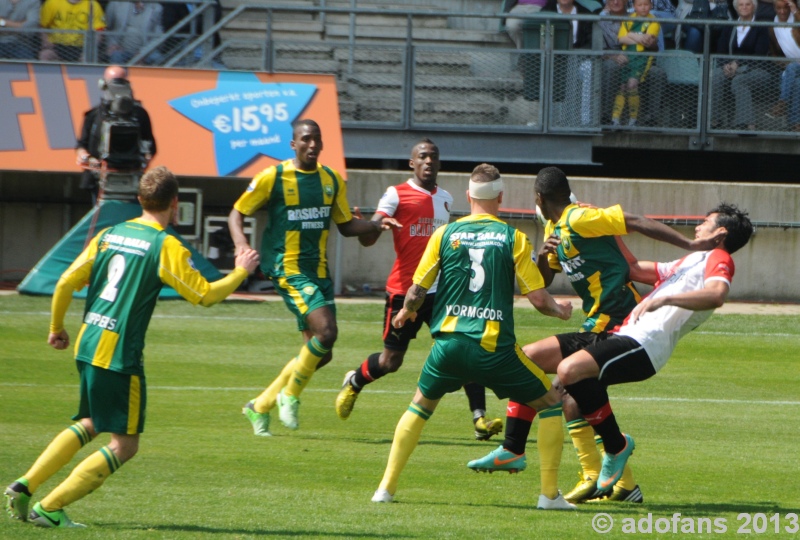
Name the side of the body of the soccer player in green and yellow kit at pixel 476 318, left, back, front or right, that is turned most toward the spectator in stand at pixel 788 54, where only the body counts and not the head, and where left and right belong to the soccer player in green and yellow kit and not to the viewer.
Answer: front

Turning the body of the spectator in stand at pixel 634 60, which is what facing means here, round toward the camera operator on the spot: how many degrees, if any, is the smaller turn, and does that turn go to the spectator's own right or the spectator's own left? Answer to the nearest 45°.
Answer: approximately 45° to the spectator's own right

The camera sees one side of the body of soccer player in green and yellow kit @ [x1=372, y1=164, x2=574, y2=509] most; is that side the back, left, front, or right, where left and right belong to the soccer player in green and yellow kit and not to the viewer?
back

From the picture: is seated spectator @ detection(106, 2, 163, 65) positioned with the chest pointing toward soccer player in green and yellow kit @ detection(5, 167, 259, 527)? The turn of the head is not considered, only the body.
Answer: yes

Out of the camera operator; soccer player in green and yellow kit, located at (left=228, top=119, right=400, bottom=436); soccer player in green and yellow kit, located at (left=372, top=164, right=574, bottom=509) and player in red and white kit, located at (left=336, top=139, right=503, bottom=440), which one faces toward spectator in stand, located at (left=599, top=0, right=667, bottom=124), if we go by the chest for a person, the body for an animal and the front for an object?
soccer player in green and yellow kit, located at (left=372, top=164, right=574, bottom=509)

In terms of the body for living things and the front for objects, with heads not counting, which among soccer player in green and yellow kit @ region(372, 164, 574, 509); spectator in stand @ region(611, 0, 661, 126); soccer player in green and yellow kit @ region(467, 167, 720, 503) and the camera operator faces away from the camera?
soccer player in green and yellow kit @ region(372, 164, 574, 509)

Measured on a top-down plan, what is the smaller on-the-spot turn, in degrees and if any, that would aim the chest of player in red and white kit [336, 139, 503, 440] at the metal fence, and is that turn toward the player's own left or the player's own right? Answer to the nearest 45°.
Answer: approximately 135° to the player's own left

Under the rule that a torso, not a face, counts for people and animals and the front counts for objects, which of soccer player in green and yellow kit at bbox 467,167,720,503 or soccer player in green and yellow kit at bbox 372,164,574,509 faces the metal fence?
soccer player in green and yellow kit at bbox 372,164,574,509
